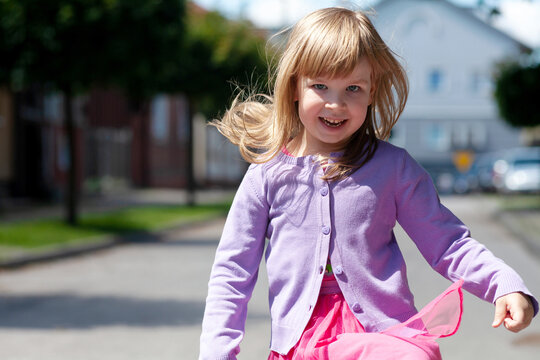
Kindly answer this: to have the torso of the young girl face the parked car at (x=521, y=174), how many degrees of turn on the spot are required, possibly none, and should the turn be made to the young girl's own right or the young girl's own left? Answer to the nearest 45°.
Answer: approximately 180°

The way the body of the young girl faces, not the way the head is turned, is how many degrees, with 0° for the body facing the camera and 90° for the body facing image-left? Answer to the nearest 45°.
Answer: approximately 0°

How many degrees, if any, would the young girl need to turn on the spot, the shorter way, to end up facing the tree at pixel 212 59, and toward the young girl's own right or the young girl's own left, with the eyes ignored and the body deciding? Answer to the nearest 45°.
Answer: approximately 180°

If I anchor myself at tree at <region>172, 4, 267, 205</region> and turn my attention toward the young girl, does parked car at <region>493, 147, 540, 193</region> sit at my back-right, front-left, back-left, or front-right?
back-left
